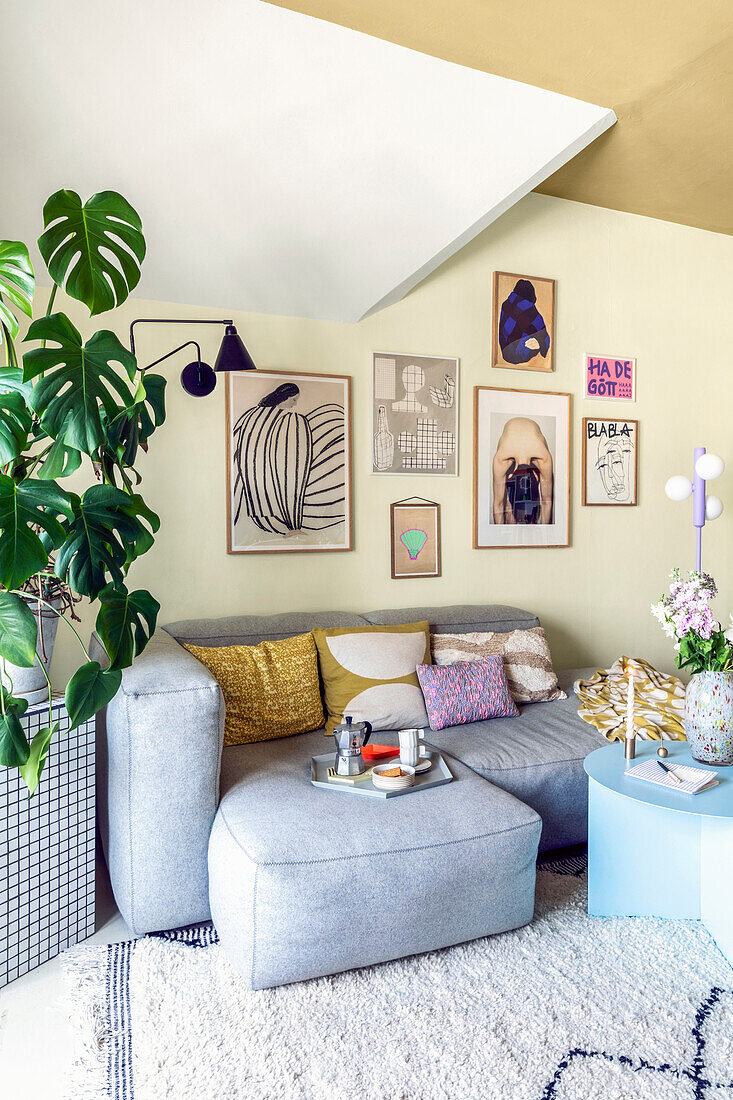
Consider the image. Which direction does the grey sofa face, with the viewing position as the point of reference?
facing the viewer and to the right of the viewer

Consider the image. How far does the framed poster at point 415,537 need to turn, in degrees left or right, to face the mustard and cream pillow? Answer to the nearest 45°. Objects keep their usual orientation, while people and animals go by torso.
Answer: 0° — it already faces it

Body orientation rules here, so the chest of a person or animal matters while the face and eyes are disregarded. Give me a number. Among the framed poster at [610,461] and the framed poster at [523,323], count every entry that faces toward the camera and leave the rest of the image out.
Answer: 2

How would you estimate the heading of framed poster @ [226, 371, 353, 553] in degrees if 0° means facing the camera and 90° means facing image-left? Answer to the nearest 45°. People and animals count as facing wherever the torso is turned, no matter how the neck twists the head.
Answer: approximately 0°

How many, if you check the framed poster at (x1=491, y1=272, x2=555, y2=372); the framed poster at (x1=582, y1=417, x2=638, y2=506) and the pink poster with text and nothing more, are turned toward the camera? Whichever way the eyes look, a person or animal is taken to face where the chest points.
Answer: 3

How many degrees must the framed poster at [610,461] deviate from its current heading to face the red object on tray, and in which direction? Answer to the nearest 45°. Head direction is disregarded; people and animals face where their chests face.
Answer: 0° — it already faces it

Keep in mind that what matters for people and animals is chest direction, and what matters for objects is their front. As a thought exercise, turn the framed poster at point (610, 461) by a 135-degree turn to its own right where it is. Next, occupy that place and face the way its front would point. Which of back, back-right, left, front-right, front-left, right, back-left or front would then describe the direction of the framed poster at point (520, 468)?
left
